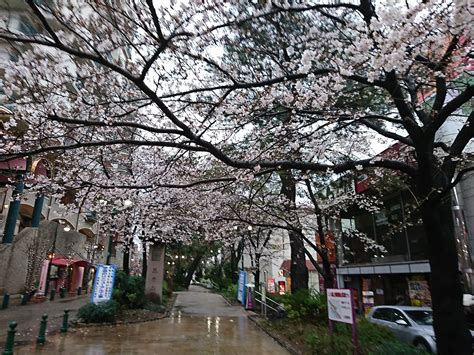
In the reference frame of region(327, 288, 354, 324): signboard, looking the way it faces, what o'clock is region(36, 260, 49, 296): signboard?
region(36, 260, 49, 296): signboard is roughly at 4 o'clock from region(327, 288, 354, 324): signboard.

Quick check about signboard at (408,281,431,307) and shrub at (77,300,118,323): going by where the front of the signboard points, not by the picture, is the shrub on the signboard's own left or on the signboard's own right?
on the signboard's own right

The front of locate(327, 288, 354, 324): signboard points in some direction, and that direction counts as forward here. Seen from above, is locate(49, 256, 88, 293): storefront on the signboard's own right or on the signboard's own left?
on the signboard's own right

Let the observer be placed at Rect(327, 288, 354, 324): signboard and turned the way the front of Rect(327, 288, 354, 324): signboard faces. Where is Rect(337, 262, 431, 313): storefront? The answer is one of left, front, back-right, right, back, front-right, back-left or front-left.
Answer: back

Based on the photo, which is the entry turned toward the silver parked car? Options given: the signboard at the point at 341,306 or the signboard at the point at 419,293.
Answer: the signboard at the point at 419,293

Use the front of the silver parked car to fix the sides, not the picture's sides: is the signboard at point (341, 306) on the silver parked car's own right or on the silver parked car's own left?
on the silver parked car's own right

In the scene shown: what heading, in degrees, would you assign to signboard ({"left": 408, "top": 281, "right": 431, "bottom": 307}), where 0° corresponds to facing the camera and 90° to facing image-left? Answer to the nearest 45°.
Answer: approximately 0°

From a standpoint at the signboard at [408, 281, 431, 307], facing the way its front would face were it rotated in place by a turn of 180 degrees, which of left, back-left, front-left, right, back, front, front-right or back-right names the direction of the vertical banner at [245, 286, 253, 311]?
left

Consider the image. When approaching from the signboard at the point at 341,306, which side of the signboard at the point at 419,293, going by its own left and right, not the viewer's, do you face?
front

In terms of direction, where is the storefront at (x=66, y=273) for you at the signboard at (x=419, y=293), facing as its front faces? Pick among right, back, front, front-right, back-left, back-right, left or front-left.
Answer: right
